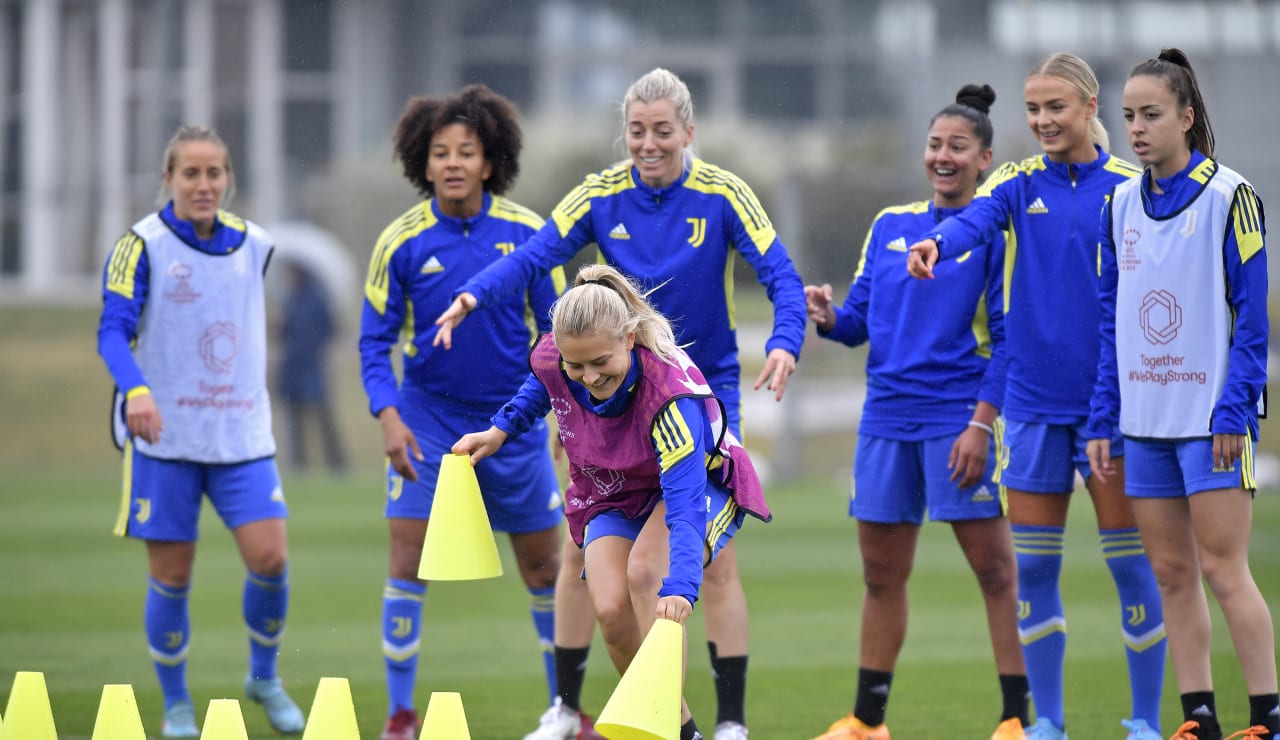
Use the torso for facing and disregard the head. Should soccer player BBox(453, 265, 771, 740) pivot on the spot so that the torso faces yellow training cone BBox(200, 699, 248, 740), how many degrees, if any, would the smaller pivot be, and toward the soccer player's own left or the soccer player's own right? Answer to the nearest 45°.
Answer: approximately 45° to the soccer player's own right

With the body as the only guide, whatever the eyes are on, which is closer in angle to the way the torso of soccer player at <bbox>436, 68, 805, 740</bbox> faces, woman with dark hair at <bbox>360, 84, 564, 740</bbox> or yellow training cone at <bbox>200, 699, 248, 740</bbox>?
the yellow training cone

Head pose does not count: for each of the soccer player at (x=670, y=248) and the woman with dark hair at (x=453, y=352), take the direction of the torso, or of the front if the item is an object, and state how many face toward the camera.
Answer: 2

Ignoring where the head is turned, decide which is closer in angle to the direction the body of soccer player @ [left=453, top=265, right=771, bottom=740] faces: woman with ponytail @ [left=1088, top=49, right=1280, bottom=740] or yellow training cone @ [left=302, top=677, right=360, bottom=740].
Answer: the yellow training cone

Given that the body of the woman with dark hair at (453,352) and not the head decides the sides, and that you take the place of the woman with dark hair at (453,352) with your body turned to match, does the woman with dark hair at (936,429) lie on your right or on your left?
on your left
